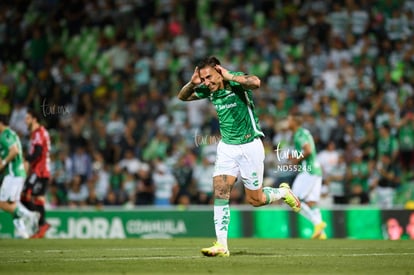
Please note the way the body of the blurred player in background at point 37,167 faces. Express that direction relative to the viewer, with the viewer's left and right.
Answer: facing to the left of the viewer

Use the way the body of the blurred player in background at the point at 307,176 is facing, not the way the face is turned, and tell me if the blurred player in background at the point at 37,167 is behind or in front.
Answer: in front

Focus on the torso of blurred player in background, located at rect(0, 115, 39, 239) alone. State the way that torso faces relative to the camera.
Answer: to the viewer's left

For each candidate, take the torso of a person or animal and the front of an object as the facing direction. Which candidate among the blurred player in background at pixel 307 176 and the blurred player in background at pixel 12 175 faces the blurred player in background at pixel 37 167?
the blurred player in background at pixel 307 176

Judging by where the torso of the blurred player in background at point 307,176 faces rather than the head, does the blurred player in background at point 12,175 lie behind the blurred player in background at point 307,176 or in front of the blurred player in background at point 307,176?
in front

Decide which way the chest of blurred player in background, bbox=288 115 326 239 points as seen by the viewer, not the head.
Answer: to the viewer's left

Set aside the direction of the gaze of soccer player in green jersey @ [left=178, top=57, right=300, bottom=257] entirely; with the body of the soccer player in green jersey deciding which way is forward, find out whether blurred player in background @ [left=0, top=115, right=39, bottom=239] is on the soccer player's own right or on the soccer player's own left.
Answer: on the soccer player's own right

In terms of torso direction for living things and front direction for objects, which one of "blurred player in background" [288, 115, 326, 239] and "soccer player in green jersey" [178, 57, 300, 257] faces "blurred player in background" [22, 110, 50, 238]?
"blurred player in background" [288, 115, 326, 239]

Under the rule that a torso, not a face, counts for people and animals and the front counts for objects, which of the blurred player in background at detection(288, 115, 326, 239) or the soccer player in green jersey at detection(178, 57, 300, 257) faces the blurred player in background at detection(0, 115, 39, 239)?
the blurred player in background at detection(288, 115, 326, 239)

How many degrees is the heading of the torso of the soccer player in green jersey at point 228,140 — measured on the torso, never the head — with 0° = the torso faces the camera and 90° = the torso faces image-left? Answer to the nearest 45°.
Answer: approximately 45°
